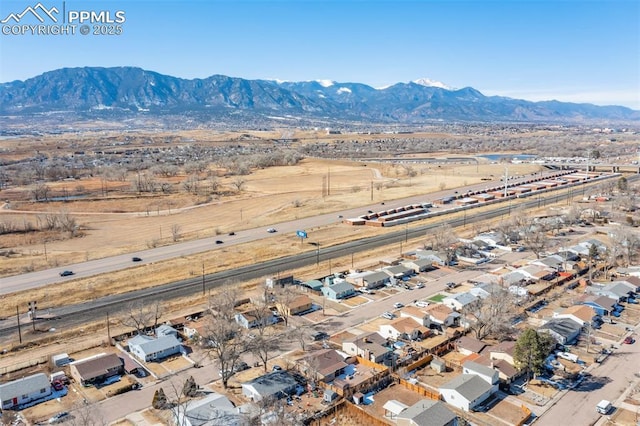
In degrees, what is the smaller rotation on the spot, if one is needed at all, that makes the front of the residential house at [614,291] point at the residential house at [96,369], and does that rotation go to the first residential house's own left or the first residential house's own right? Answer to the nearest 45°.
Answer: approximately 90° to the first residential house's own right

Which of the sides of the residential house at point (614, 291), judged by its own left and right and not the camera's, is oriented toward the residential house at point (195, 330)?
right

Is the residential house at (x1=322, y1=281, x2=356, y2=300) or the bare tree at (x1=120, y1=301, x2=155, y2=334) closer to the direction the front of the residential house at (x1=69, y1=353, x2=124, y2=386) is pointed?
the residential house

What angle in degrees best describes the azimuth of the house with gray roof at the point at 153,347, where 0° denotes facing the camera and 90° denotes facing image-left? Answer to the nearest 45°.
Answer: approximately 315°

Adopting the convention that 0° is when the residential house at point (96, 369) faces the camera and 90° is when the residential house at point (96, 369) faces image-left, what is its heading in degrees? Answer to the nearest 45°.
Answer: approximately 315°

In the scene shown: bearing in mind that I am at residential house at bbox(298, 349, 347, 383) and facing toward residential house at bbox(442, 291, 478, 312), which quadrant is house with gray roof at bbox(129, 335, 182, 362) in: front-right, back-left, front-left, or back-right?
back-left

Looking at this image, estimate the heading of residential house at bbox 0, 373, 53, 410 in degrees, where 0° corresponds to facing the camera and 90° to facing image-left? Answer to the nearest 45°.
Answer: approximately 315°
